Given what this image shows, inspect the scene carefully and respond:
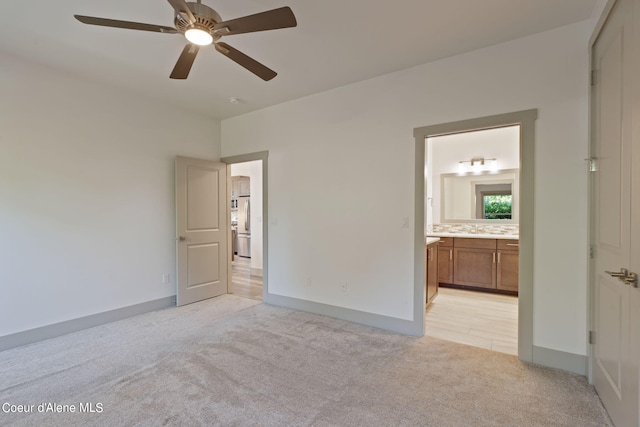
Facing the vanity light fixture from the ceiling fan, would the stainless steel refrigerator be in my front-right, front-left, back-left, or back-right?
front-left

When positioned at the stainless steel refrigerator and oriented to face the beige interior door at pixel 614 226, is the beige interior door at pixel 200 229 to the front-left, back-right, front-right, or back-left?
front-right

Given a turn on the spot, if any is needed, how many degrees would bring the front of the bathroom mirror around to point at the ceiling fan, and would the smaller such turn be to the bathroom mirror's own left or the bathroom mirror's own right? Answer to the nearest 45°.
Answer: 0° — it already faces it

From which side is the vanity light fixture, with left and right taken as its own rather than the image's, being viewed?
front

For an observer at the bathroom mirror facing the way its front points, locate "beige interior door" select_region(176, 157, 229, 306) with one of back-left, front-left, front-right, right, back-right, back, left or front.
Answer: front-right

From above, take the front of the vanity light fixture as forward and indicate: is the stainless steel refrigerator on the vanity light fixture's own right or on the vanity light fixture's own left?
on the vanity light fixture's own right

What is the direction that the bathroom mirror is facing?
toward the camera

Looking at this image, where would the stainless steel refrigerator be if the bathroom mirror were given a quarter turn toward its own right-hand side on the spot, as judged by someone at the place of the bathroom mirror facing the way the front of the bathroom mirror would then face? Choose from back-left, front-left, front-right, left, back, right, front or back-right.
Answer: front

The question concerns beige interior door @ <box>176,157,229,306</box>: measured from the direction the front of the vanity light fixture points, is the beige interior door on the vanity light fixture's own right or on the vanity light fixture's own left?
on the vanity light fixture's own right

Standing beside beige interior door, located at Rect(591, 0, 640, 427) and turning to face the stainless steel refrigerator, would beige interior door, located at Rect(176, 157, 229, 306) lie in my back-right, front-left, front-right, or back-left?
front-left

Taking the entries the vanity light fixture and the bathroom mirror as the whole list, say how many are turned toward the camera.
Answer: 2

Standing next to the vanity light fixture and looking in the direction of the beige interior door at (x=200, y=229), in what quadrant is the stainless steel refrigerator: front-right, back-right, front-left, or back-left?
front-right

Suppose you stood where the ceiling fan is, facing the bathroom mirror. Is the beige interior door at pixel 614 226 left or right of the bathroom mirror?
right
